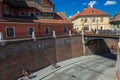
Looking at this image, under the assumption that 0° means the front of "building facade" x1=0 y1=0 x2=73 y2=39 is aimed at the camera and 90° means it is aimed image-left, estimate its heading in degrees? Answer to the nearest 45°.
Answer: approximately 315°
